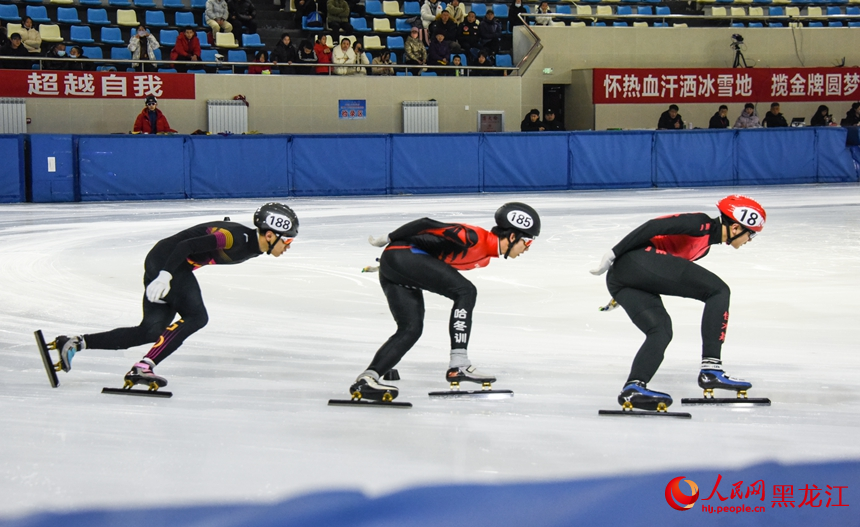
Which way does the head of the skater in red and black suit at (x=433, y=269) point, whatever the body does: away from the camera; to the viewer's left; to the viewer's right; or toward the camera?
to the viewer's right

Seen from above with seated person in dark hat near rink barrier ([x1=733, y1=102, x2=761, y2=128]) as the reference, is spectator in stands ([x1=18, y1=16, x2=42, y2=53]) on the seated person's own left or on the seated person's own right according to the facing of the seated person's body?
on the seated person's own right

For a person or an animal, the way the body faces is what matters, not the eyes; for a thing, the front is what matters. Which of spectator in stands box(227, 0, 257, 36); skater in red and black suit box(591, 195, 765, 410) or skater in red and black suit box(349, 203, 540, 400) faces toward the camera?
the spectator in stands

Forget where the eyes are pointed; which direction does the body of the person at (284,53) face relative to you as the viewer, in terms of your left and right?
facing the viewer

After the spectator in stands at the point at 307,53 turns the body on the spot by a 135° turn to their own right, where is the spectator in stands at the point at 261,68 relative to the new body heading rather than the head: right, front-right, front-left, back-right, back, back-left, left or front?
front-left

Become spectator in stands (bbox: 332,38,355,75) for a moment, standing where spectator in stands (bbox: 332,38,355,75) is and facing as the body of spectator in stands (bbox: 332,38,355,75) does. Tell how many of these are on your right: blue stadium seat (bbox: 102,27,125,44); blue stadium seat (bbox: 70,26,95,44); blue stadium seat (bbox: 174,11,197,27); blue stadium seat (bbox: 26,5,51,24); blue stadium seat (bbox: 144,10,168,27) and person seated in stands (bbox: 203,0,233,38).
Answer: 6

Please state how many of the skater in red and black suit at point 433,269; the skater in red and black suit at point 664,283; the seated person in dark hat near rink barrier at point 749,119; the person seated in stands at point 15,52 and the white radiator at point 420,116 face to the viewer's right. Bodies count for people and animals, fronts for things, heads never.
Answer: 2

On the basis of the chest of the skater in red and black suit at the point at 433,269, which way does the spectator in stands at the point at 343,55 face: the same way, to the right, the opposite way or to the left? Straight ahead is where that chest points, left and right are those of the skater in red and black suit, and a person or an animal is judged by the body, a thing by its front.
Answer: to the right

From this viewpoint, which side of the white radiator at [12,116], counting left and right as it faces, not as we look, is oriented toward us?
front

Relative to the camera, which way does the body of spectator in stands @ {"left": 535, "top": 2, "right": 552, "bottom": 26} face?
toward the camera

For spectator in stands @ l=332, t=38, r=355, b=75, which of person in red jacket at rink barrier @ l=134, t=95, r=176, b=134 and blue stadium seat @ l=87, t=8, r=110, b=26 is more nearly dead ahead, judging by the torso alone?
the person in red jacket at rink barrier

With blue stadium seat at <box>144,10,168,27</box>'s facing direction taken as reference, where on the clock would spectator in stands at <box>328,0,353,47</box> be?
The spectator in stands is roughly at 9 o'clock from the blue stadium seat.

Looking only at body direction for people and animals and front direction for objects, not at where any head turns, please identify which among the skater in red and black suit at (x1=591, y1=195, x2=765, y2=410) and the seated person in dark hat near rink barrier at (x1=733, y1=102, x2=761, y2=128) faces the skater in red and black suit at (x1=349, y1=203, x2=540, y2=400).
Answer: the seated person in dark hat near rink barrier

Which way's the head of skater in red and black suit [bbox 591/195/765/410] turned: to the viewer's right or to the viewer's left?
to the viewer's right

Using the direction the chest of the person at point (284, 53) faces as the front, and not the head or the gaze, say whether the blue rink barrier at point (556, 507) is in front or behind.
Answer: in front

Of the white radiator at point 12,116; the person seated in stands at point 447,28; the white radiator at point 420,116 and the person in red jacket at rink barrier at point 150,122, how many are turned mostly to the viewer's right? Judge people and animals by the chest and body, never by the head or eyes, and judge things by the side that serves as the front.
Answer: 0

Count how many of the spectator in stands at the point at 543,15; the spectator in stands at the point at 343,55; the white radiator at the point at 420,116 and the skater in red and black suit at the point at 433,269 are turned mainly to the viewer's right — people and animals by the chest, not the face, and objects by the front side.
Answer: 1

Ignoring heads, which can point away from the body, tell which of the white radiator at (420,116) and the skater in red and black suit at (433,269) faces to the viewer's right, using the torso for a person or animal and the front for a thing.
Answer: the skater in red and black suit

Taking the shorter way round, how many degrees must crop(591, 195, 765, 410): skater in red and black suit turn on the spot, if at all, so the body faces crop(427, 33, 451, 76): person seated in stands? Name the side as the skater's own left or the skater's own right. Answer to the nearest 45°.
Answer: approximately 90° to the skater's own left
